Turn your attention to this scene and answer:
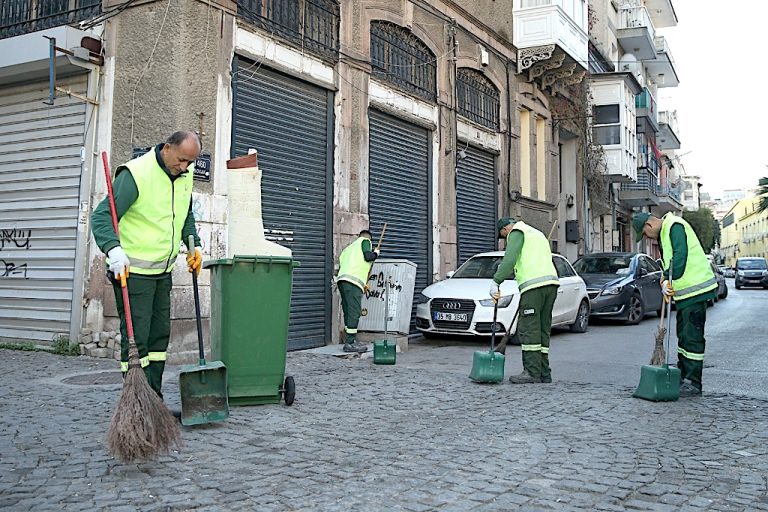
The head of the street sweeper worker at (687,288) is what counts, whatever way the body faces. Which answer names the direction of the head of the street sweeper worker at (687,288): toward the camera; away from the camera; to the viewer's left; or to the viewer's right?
to the viewer's left

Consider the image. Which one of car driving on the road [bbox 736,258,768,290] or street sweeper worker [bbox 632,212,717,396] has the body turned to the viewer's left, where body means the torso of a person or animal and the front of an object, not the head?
the street sweeper worker

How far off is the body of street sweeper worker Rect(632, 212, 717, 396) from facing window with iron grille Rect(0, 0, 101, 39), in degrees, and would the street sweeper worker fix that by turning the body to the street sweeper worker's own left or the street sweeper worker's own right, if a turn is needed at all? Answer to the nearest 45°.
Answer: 0° — they already face it

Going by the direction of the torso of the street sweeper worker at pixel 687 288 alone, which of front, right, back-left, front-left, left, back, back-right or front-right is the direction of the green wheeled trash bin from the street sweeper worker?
front-left

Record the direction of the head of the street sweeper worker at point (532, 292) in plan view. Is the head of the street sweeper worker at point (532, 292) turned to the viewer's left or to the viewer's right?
to the viewer's left

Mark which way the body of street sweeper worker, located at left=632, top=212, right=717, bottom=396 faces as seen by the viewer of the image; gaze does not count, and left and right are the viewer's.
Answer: facing to the left of the viewer

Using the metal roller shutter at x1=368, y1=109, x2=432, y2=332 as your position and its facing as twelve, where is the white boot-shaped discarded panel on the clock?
The white boot-shaped discarded panel is roughly at 2 o'clock from the metal roller shutter.

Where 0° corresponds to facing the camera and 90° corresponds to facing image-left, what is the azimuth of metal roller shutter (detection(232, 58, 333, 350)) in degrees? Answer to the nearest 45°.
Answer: approximately 315°

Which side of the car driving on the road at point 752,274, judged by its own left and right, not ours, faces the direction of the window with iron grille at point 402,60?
front

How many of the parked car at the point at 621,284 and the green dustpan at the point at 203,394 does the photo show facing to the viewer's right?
0
